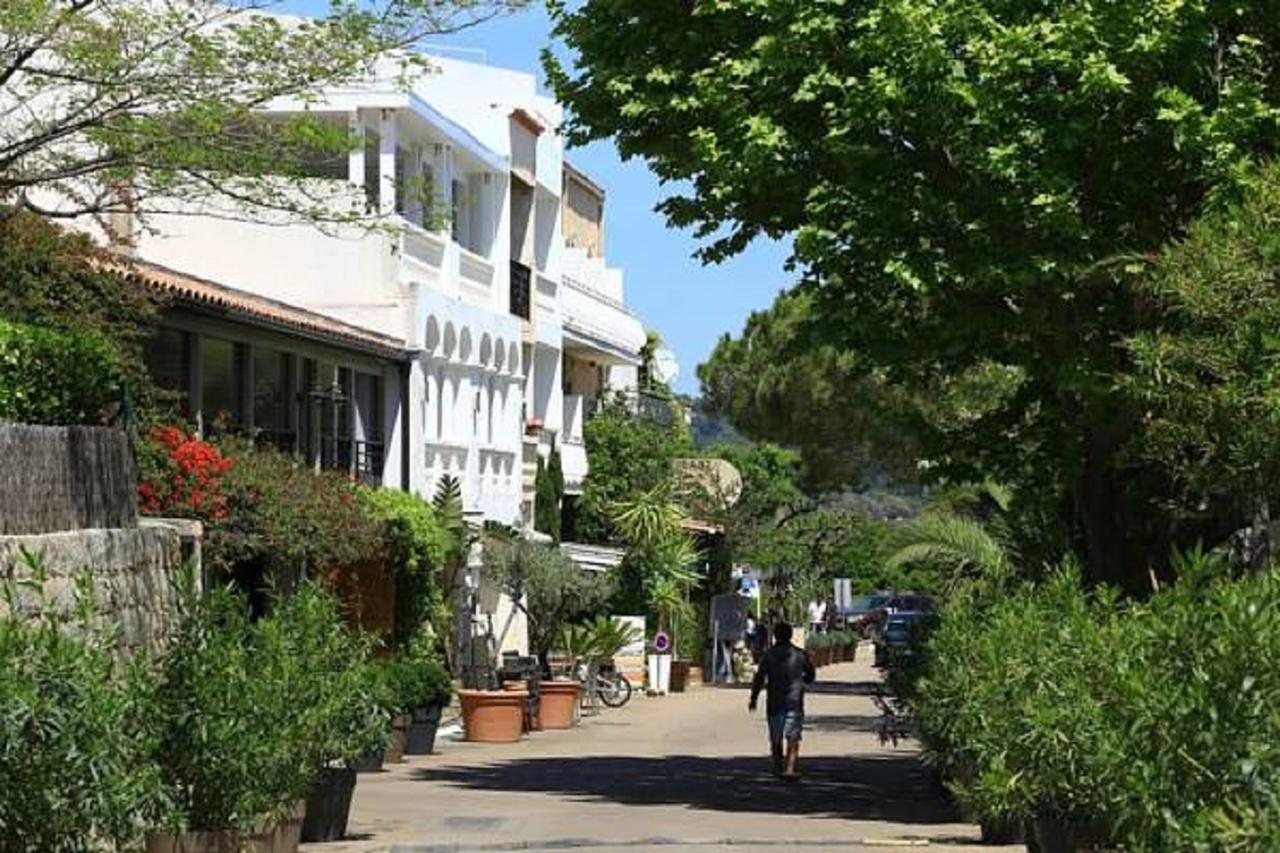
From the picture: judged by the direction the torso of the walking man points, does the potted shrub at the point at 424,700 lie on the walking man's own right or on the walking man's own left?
on the walking man's own left

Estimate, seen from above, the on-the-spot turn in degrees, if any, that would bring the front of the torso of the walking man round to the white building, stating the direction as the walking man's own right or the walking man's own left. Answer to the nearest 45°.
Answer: approximately 45° to the walking man's own left

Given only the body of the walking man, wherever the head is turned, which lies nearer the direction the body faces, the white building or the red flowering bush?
the white building

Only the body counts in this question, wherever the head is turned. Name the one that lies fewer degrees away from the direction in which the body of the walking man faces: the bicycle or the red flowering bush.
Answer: the bicycle

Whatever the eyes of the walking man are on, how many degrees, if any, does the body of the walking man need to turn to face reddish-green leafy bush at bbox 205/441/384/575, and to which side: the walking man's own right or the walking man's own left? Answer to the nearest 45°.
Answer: approximately 90° to the walking man's own left

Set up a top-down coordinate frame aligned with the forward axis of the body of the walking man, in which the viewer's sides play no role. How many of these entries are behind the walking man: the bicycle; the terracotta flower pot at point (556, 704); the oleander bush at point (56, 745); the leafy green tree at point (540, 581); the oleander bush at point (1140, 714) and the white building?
2

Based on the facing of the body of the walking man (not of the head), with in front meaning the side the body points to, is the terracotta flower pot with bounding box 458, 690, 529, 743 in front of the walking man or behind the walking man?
in front

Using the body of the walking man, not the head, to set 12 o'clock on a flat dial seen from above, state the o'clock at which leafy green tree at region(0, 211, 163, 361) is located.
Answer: The leafy green tree is roughly at 8 o'clock from the walking man.

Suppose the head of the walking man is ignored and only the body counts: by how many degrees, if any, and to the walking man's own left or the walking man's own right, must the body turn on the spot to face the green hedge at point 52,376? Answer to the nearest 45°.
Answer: approximately 135° to the walking man's own left

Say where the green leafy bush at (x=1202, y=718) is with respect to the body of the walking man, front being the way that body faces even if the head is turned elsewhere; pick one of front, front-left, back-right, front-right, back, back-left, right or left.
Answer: back

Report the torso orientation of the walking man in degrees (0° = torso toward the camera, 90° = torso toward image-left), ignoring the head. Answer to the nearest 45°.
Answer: approximately 180°

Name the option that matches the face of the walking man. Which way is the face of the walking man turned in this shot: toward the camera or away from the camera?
away from the camera

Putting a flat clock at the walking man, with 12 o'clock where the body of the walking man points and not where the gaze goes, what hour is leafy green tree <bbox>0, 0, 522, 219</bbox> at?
The leafy green tree is roughly at 7 o'clock from the walking man.

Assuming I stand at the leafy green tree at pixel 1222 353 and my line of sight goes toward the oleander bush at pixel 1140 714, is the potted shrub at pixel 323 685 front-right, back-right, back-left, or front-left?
front-right

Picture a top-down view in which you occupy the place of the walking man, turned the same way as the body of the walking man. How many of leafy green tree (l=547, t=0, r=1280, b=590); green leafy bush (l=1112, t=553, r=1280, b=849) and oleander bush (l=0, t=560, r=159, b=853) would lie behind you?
3
